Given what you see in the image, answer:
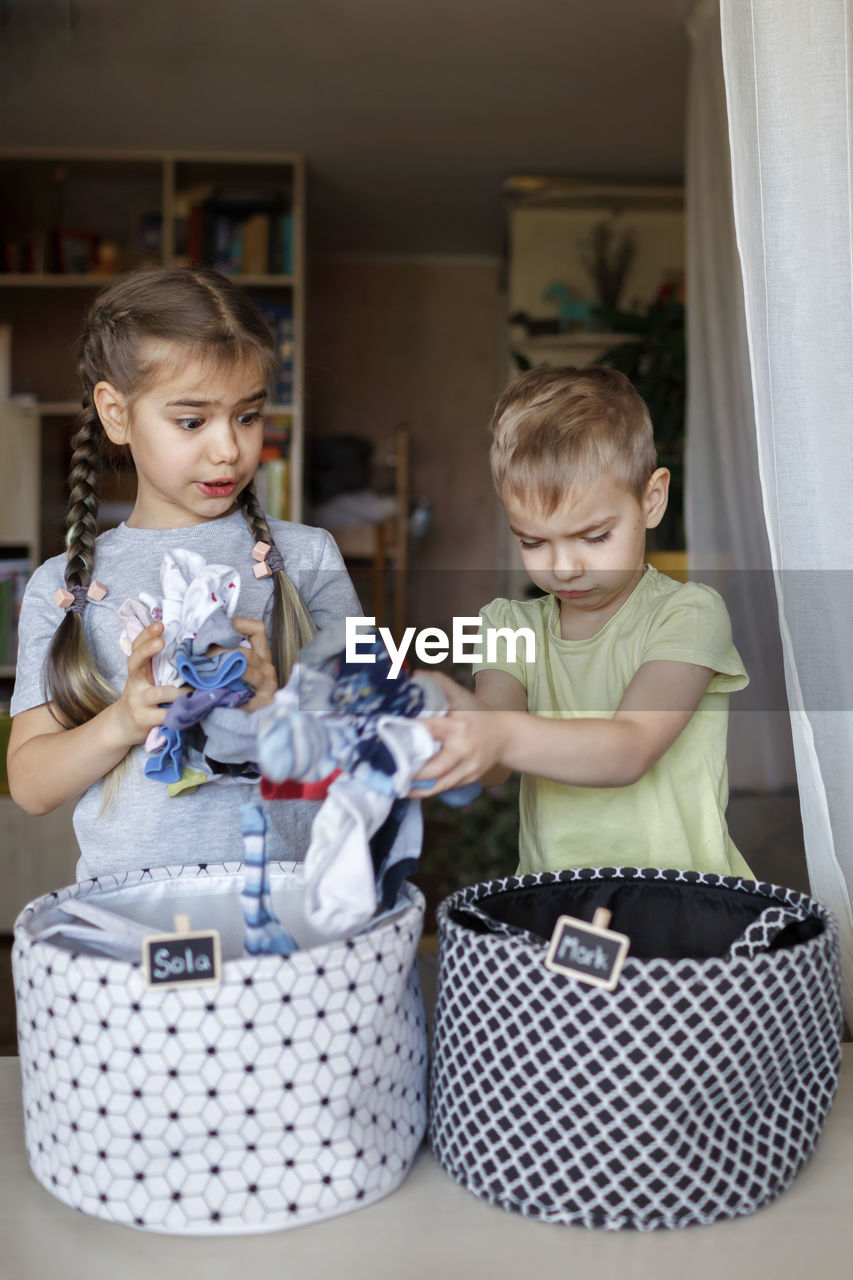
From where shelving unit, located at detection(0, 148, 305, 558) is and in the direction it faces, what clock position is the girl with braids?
The girl with braids is roughly at 12 o'clock from the shelving unit.

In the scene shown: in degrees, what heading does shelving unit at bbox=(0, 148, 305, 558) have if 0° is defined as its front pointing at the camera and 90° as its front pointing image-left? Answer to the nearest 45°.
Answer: approximately 0°

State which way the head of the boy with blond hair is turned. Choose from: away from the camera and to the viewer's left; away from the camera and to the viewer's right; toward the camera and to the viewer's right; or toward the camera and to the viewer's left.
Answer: toward the camera and to the viewer's left

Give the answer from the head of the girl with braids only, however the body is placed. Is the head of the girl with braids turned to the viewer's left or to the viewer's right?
to the viewer's right

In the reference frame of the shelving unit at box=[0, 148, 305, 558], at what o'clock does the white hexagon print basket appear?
The white hexagon print basket is roughly at 12 o'clock from the shelving unit.

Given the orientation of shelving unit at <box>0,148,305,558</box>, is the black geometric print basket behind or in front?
in front

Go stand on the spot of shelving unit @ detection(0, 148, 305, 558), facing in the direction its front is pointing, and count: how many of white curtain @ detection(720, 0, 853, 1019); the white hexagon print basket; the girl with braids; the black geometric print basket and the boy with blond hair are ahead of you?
5

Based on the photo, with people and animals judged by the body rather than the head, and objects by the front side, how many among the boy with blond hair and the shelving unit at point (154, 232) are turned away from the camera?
0

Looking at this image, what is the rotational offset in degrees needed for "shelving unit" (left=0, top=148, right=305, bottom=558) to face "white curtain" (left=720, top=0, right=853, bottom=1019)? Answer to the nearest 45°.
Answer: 0° — it already faces it

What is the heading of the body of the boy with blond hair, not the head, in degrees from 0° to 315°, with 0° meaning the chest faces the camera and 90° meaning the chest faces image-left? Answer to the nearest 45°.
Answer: approximately 45°
